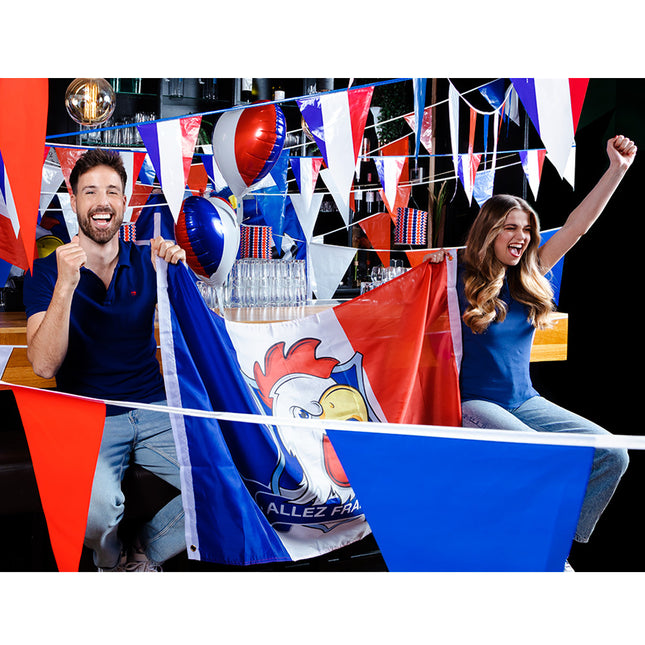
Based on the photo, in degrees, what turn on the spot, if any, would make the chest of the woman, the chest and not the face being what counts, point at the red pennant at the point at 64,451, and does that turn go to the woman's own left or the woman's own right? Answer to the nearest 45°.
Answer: approximately 90° to the woman's own right

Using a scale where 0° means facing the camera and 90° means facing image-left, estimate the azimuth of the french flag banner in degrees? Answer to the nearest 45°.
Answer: approximately 0°

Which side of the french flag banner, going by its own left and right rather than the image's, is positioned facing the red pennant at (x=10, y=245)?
right

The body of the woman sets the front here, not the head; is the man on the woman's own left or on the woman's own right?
on the woman's own right

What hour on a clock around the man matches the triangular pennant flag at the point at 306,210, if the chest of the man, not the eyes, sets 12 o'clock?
The triangular pennant flag is roughly at 7 o'clock from the man.

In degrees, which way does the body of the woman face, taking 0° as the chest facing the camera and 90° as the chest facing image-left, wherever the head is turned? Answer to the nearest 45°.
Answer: approximately 315°

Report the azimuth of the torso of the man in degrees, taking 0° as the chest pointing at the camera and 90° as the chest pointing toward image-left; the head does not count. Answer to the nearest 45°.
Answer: approximately 0°

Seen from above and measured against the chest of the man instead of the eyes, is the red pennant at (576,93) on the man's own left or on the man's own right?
on the man's own left

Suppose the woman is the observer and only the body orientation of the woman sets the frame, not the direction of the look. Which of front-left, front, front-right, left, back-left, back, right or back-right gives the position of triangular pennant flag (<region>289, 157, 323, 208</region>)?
back

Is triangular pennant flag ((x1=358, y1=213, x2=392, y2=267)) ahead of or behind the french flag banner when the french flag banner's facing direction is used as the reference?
behind

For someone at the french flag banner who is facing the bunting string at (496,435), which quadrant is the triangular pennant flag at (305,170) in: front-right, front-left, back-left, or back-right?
back-left

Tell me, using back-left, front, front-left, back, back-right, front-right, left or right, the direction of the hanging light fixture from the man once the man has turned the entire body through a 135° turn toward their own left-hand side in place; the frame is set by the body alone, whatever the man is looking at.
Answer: front-left

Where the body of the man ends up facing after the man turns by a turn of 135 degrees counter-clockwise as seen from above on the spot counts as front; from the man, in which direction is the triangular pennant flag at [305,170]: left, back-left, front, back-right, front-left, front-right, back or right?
front
